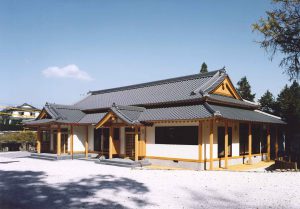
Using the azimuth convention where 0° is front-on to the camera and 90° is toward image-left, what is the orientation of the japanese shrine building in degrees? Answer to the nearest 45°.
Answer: approximately 45°

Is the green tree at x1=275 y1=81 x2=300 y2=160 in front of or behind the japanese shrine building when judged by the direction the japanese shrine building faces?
behind

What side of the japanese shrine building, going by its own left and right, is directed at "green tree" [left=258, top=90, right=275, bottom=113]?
back

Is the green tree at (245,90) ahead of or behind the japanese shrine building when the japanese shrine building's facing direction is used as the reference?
behind
